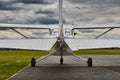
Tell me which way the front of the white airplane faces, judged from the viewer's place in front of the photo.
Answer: facing away from the viewer
